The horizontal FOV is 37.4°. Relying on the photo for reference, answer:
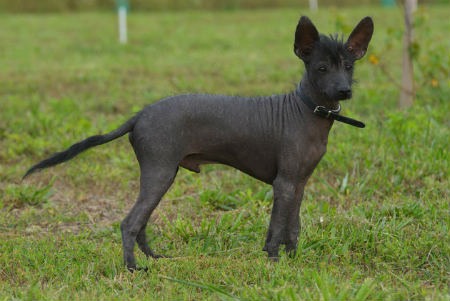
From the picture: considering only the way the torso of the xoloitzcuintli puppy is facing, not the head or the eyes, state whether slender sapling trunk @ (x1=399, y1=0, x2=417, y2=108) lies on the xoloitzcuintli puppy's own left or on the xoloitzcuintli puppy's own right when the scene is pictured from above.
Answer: on the xoloitzcuintli puppy's own left

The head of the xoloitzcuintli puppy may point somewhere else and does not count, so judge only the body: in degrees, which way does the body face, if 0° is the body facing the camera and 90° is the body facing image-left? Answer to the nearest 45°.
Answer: approximately 270°
